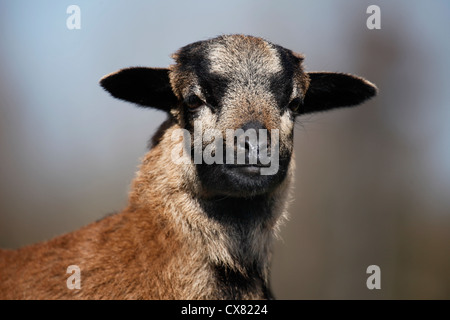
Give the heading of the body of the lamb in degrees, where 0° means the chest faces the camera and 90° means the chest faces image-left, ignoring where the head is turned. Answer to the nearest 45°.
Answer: approximately 315°
